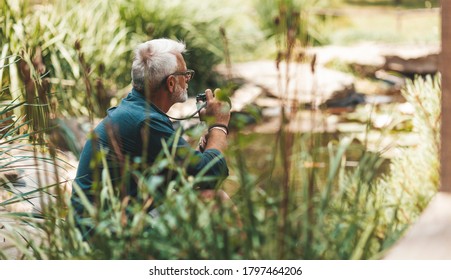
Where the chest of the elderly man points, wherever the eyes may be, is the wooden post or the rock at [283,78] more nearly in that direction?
the rock

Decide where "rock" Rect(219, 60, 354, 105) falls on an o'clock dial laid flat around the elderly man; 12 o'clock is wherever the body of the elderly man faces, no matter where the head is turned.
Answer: The rock is roughly at 11 o'clock from the elderly man.

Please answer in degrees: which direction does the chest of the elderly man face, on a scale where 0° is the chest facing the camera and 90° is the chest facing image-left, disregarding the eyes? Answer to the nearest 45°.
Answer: approximately 225°

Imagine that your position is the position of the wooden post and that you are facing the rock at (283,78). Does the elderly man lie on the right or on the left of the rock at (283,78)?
left

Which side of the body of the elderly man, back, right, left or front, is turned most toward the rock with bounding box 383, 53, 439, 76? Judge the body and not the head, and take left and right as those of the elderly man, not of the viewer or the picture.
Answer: front

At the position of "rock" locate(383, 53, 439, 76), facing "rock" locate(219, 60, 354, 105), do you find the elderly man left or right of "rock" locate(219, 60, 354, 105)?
left

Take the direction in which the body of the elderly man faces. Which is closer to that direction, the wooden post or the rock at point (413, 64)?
the rock

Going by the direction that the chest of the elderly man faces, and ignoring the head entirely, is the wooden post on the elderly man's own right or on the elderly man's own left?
on the elderly man's own right
